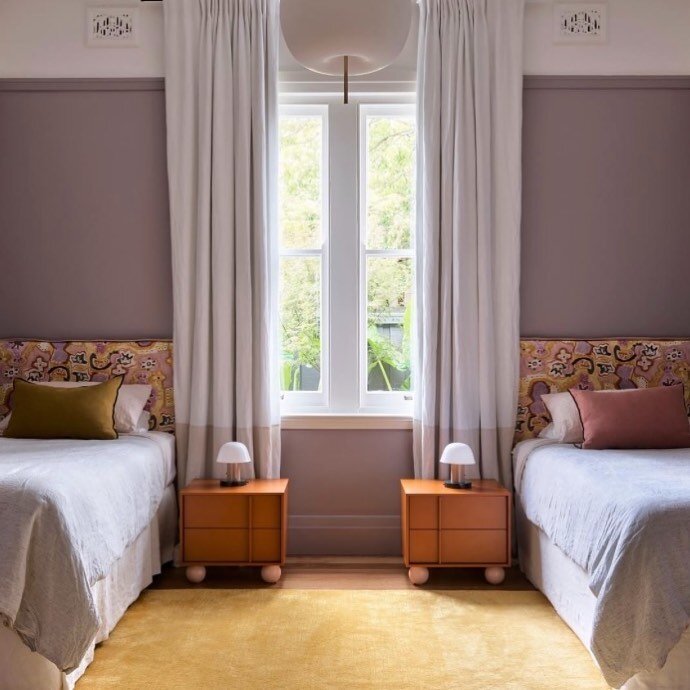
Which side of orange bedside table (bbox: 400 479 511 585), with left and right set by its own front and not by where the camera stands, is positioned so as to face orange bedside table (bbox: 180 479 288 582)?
right

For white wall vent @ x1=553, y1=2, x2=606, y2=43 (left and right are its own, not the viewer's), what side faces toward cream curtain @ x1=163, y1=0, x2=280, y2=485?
right

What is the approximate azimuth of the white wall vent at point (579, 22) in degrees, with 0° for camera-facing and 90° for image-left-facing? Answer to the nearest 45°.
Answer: approximately 0°

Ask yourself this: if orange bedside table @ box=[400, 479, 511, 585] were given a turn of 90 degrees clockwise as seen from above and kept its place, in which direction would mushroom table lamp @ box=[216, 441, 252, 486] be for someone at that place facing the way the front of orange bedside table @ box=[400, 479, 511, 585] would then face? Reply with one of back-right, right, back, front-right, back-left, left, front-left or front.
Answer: front

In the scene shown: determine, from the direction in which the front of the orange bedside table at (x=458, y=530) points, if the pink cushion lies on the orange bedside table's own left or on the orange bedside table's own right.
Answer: on the orange bedside table's own left
